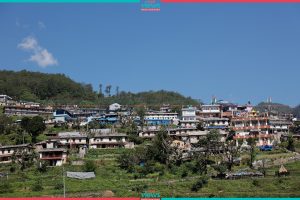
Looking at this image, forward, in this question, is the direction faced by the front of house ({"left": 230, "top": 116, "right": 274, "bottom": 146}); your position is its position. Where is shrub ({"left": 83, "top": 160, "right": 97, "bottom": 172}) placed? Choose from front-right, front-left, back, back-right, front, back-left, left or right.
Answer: front-right

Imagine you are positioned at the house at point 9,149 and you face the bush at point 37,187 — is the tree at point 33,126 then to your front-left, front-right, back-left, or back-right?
back-left

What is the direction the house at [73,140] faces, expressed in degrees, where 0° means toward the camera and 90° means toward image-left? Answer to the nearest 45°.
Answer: approximately 0°

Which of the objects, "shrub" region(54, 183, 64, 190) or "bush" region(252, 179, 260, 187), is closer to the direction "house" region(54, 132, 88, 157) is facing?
the shrub

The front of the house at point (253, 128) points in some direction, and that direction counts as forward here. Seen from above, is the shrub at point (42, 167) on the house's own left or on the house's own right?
on the house's own right

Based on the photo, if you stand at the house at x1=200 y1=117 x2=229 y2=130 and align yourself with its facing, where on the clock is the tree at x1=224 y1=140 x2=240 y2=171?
The tree is roughly at 12 o'clock from the house.

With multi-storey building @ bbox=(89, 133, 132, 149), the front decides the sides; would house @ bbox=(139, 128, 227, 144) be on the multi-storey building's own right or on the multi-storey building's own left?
on the multi-storey building's own left

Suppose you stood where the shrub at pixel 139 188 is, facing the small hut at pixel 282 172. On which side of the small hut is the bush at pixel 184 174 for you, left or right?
left

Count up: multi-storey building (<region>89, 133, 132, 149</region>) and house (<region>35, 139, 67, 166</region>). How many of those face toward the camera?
2

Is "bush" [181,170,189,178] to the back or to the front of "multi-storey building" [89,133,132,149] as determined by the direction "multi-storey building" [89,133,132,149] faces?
to the front

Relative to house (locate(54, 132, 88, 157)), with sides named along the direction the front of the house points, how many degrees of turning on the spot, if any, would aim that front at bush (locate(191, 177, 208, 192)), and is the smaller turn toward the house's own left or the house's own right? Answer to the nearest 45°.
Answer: approximately 45° to the house's own left
